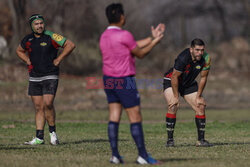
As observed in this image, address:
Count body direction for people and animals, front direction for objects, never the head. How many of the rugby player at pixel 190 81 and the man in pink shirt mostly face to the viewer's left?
0

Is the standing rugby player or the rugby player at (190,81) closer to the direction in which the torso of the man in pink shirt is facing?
the rugby player

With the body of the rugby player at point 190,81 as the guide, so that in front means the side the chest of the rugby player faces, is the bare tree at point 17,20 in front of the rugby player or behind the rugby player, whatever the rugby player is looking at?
behind

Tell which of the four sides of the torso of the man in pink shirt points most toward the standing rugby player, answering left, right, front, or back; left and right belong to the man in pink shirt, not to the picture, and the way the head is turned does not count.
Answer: left

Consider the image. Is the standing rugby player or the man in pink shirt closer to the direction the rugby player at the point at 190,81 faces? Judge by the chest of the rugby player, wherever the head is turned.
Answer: the man in pink shirt

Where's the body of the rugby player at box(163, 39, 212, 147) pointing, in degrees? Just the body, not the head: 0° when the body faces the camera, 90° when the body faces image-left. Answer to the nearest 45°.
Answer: approximately 315°

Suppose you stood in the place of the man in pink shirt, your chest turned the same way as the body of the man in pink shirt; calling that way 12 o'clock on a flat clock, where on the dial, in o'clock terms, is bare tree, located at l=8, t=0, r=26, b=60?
The bare tree is roughly at 10 o'clock from the man in pink shirt.

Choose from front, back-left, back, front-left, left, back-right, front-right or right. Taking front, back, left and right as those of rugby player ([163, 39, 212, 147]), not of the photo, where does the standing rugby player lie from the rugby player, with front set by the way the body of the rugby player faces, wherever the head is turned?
back-right

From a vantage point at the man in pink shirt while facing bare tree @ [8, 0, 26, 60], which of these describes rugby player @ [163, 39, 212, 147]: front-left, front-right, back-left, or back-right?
front-right

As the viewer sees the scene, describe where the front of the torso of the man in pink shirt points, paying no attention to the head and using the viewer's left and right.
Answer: facing away from the viewer and to the right of the viewer
